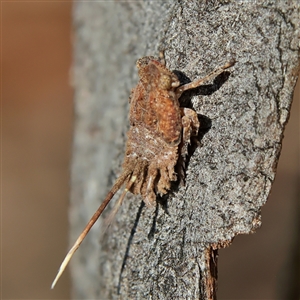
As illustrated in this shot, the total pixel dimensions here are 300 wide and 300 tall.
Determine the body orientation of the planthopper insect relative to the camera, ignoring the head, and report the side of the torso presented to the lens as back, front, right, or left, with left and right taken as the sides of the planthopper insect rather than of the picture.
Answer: back
